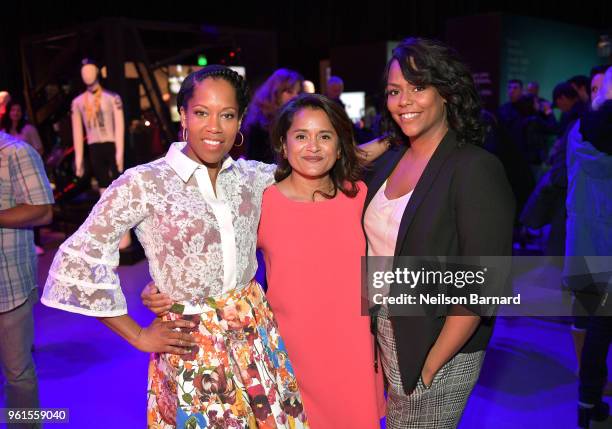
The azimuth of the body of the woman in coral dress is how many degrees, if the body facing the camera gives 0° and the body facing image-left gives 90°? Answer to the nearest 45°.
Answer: approximately 0°
